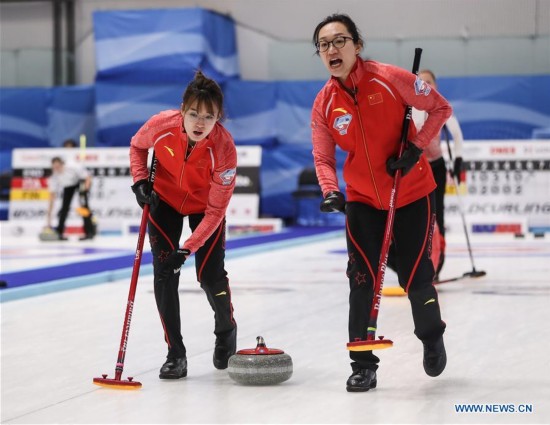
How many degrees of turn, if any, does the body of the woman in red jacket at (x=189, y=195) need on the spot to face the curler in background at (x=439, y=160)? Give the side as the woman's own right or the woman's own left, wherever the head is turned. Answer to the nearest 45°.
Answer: approximately 135° to the woman's own left

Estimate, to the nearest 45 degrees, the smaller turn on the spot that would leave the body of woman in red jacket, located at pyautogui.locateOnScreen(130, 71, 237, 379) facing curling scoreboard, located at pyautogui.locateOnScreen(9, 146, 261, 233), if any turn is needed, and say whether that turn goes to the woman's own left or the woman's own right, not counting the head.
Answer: approximately 180°

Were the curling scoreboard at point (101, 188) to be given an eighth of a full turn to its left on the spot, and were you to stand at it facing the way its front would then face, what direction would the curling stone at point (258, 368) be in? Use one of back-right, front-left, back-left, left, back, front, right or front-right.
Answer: front-right

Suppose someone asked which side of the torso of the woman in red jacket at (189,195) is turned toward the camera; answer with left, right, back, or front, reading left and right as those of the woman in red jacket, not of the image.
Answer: front

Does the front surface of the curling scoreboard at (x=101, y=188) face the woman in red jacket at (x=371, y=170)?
yes

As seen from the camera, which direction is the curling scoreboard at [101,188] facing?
toward the camera

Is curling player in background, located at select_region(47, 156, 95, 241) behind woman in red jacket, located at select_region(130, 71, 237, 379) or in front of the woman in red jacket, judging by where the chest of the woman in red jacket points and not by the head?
behind

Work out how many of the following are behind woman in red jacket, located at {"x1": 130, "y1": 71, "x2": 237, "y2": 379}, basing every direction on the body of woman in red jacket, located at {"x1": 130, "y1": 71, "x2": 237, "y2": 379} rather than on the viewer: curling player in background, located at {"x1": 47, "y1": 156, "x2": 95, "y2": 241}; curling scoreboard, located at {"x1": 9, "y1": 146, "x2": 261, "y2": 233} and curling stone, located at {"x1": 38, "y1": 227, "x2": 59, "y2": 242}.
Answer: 3

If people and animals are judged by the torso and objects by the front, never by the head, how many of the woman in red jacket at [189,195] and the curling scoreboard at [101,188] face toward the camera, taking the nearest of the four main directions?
2

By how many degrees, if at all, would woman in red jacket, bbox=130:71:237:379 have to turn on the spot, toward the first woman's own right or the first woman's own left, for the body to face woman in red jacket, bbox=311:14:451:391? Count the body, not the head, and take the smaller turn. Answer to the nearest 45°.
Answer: approximately 45° to the first woman's own left

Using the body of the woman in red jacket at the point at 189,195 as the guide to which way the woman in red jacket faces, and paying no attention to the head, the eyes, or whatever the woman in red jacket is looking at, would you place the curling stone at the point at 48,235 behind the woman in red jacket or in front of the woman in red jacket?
behind

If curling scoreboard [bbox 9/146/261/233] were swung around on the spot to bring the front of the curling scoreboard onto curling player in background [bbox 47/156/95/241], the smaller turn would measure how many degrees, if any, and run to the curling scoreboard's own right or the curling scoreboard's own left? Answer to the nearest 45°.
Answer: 0° — it already faces them

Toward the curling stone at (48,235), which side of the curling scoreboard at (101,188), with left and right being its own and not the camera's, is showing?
front

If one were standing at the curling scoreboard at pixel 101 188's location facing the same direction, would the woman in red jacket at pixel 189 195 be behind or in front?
in front
